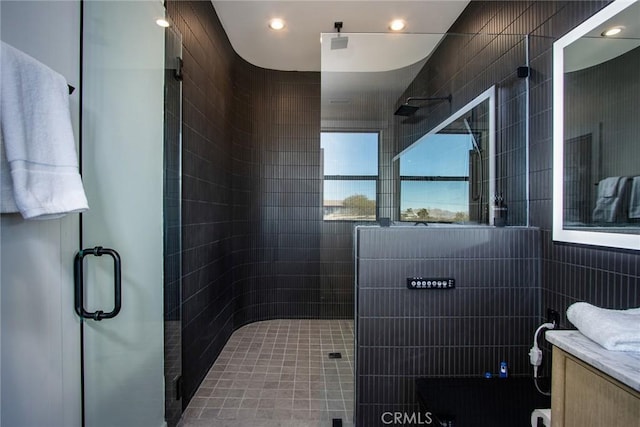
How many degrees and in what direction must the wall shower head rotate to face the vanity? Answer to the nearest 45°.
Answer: approximately 90° to its left

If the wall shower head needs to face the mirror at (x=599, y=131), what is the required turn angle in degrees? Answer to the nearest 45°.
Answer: approximately 135° to its left

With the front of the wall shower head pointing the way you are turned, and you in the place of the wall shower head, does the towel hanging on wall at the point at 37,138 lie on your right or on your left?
on your left

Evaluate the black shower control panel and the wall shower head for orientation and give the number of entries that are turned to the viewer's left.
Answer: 1

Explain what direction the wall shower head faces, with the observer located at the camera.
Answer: facing to the left of the viewer

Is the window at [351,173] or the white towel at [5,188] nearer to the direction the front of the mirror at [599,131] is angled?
the white towel

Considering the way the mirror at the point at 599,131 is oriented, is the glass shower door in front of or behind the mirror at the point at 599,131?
in front

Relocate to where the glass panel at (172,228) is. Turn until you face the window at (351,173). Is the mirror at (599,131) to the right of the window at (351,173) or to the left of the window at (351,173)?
right

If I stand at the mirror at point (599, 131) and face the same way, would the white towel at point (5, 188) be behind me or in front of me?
in front

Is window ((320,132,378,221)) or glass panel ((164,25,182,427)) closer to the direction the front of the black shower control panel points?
the glass panel

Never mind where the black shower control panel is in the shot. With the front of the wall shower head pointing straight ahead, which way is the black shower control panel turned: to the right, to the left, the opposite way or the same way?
to the left

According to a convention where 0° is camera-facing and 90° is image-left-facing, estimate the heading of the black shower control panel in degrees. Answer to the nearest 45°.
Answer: approximately 0°

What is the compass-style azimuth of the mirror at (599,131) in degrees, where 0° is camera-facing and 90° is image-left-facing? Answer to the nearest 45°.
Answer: approximately 45°
